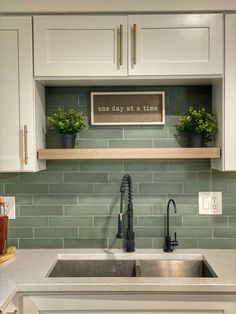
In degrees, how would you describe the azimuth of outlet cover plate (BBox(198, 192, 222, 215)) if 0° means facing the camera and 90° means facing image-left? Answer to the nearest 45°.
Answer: approximately 0°

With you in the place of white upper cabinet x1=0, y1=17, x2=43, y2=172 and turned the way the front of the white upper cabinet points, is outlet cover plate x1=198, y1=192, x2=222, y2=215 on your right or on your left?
on your left

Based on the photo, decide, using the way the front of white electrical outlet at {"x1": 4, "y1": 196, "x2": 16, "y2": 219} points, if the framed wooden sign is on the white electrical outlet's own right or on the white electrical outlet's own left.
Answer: on the white electrical outlet's own left

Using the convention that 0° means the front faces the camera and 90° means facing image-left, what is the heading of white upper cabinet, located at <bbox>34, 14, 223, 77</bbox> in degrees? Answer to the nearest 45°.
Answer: approximately 0°

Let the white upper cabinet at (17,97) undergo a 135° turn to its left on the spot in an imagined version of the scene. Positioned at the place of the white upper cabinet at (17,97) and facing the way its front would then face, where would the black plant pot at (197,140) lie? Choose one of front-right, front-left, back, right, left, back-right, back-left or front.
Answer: front-right
